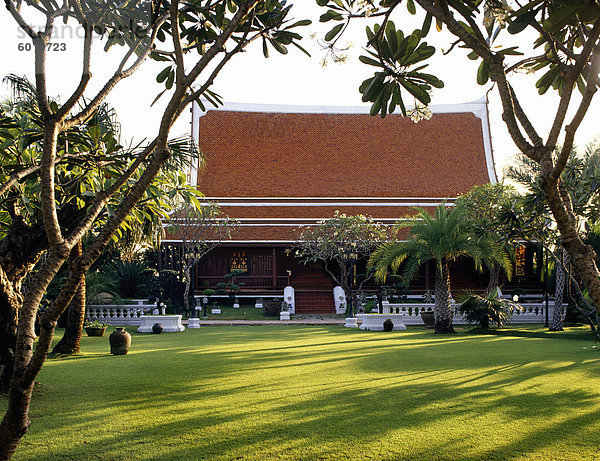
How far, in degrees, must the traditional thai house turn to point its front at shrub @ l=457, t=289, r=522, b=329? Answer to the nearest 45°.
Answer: approximately 45° to its left

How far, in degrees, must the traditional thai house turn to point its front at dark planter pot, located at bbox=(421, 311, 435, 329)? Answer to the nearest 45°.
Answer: approximately 45° to its left

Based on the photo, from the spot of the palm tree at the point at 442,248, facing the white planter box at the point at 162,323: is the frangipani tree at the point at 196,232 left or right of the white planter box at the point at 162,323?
right

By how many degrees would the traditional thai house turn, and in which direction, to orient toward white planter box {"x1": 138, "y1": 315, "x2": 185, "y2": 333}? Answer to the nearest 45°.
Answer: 0° — it already faces it

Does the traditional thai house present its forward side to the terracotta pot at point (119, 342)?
yes

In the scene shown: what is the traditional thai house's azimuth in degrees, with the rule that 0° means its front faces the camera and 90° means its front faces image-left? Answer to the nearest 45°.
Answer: approximately 0°
